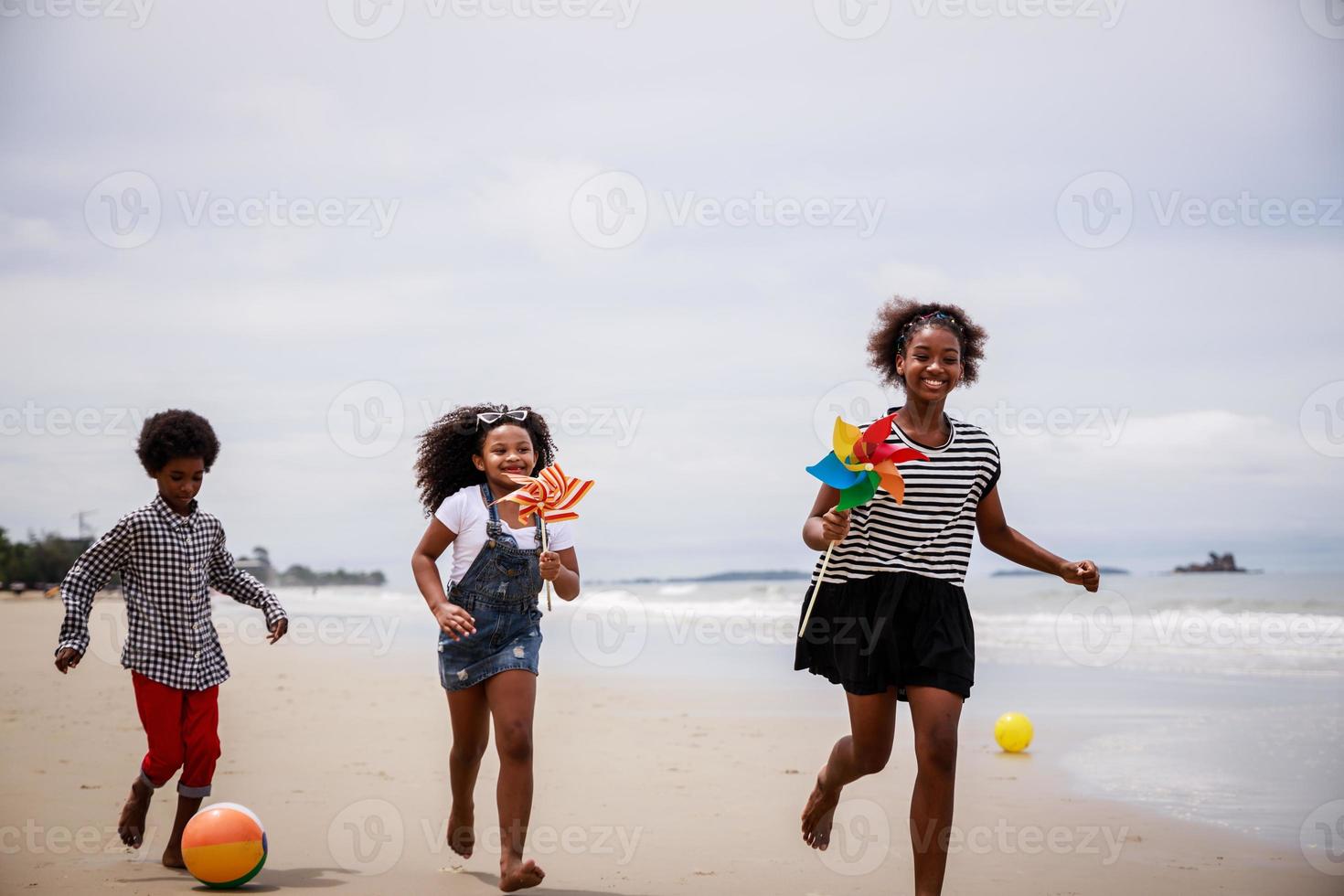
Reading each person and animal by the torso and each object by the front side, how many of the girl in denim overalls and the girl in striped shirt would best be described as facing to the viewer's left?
0

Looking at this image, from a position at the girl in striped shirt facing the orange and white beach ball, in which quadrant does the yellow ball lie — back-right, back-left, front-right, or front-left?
back-right

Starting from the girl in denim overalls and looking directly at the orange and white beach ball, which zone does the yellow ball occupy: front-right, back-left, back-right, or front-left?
back-right

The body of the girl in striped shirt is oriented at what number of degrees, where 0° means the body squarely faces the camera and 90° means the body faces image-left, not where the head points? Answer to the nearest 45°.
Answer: approximately 0°

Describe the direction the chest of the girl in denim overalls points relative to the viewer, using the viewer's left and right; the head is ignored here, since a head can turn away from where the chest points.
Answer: facing the viewer and to the right of the viewer

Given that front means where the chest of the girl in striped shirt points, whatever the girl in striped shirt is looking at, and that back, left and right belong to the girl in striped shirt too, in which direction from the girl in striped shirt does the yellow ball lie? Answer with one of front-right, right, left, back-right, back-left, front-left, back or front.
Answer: back

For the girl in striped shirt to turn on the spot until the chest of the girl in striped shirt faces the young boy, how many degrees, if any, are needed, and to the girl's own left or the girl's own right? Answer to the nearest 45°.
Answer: approximately 90° to the girl's own right

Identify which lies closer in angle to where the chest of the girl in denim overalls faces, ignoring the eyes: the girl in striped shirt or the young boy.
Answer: the girl in striped shirt

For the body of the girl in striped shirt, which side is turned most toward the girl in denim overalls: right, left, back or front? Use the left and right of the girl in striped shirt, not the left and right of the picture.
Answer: right
